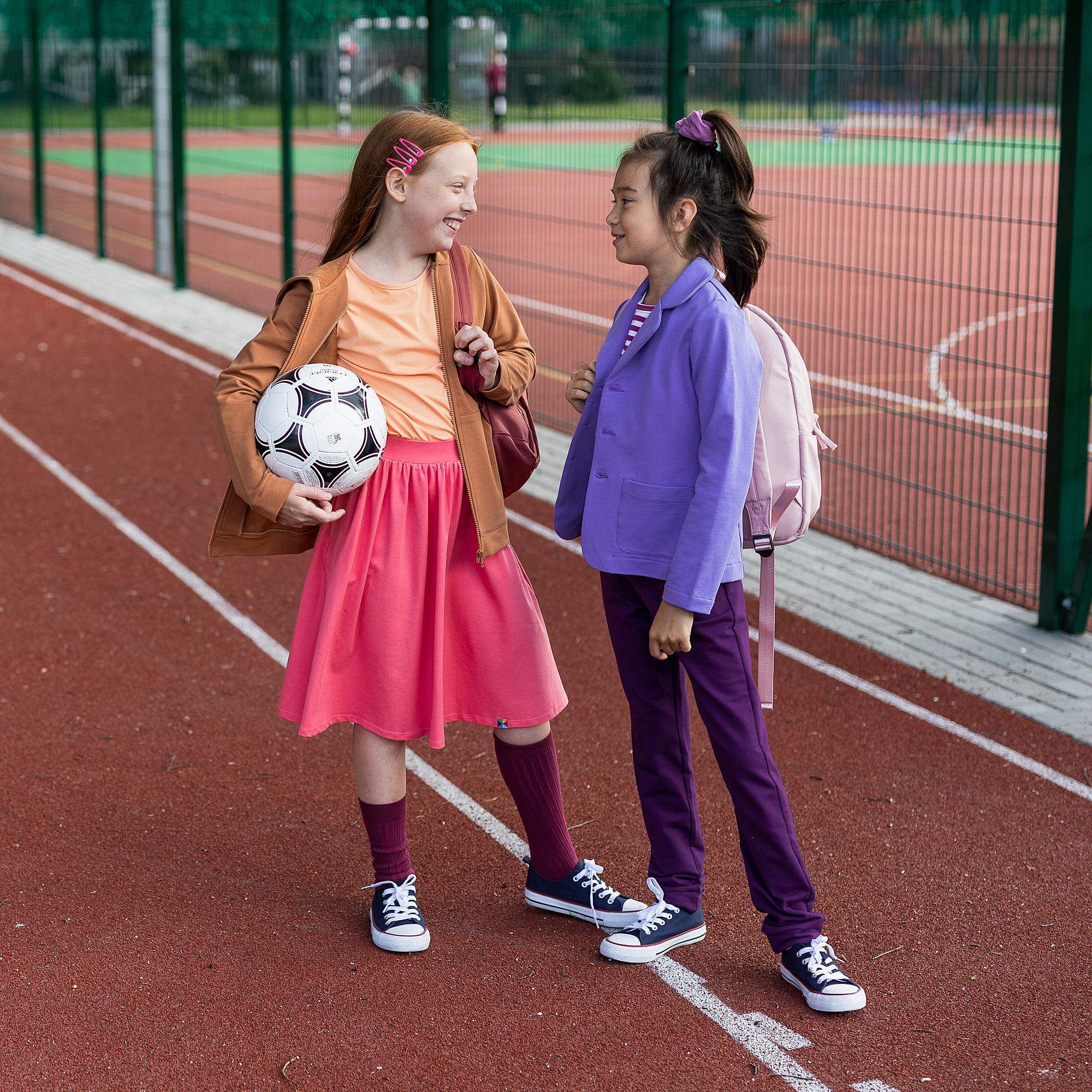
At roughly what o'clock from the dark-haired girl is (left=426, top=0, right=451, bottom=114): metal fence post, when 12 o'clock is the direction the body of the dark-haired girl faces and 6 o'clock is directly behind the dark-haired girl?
The metal fence post is roughly at 4 o'clock from the dark-haired girl.

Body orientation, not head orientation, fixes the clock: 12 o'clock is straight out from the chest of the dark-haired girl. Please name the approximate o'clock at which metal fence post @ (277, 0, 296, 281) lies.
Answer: The metal fence post is roughly at 4 o'clock from the dark-haired girl.

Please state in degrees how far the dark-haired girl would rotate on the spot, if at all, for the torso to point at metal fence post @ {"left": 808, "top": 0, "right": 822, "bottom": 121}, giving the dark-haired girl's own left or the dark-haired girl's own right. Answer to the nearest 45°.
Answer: approximately 135° to the dark-haired girl's own right

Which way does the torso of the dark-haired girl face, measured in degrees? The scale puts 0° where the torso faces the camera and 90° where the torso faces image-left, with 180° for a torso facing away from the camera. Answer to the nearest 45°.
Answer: approximately 45°

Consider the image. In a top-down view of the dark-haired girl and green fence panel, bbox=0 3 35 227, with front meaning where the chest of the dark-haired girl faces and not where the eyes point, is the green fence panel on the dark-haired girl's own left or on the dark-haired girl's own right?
on the dark-haired girl's own right
